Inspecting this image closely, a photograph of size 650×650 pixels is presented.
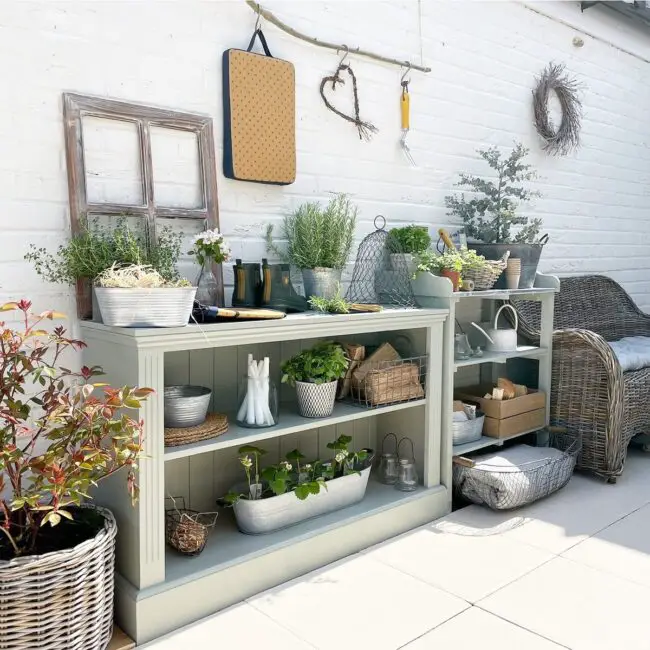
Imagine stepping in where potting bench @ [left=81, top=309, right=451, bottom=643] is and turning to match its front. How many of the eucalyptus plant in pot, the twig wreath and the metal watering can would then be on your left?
3

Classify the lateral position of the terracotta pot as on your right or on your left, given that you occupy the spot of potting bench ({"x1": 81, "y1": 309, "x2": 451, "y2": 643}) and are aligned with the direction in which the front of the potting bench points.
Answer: on your left

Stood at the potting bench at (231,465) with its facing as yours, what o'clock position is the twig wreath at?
The twig wreath is roughly at 9 o'clock from the potting bench.

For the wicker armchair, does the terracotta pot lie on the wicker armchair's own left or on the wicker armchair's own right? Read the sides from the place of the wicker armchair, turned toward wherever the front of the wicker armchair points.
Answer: on the wicker armchair's own right

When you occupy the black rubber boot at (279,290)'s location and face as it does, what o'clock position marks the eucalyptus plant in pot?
The eucalyptus plant in pot is roughly at 11 o'clock from the black rubber boot.

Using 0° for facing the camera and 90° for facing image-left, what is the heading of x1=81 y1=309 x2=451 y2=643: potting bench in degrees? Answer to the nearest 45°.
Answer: approximately 315°

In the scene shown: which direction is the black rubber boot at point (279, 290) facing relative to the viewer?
to the viewer's right
